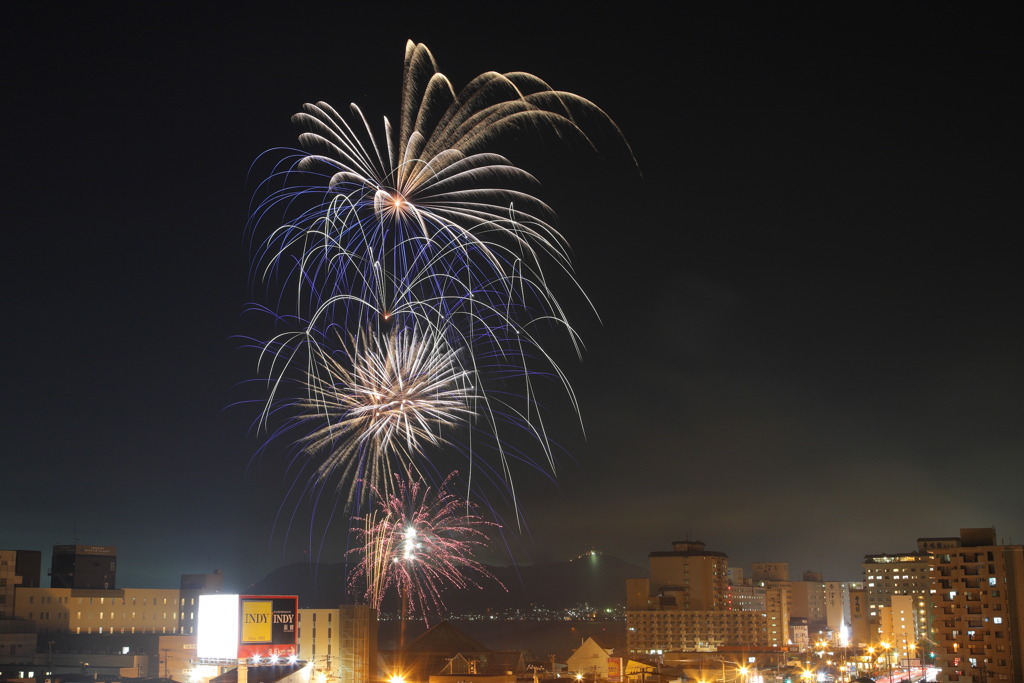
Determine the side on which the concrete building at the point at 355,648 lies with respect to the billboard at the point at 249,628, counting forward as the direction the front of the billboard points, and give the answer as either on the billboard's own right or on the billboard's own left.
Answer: on the billboard's own left

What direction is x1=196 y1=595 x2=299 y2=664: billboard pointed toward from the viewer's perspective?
toward the camera
